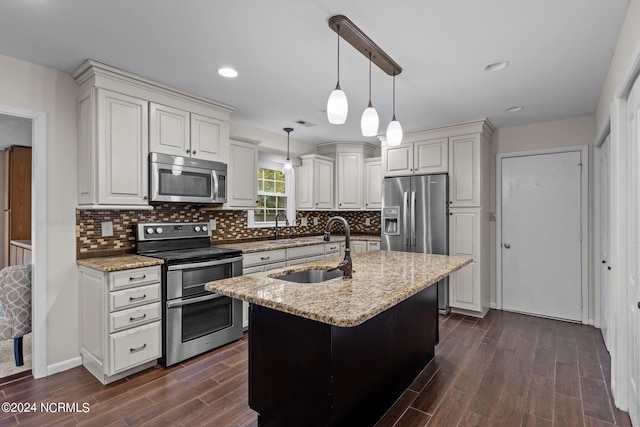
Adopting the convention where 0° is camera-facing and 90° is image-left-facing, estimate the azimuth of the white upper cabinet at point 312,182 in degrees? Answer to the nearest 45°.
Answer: approximately 315°

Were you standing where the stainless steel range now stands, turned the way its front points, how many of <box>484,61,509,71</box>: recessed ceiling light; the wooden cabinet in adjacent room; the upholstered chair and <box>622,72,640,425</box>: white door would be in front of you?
2

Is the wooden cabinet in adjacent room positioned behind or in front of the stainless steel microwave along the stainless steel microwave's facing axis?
behind

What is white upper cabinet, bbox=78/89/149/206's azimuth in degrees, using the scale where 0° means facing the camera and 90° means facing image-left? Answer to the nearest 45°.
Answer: approximately 315°

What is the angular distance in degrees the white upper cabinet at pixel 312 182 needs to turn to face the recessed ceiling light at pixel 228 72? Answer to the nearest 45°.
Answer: approximately 45° to its right

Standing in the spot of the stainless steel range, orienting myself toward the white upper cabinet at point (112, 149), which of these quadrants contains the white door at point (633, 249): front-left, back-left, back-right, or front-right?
back-left

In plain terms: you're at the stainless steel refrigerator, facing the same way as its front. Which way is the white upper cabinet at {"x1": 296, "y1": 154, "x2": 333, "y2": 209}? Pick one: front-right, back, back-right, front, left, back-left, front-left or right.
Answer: front-right

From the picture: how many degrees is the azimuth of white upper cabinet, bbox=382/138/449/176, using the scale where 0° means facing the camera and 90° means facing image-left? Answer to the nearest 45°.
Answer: approximately 45°

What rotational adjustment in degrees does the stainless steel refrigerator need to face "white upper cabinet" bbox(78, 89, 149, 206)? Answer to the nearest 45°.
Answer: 0° — it already faces it

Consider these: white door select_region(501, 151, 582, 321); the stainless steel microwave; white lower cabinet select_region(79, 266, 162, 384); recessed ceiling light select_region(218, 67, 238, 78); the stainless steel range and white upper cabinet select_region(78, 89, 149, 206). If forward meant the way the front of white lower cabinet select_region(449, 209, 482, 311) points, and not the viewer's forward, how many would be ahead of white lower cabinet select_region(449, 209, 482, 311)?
5

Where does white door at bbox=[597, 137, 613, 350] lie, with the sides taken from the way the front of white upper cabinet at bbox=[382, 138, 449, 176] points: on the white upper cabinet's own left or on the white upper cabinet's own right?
on the white upper cabinet's own left

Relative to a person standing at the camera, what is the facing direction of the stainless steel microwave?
facing the viewer and to the right of the viewer
